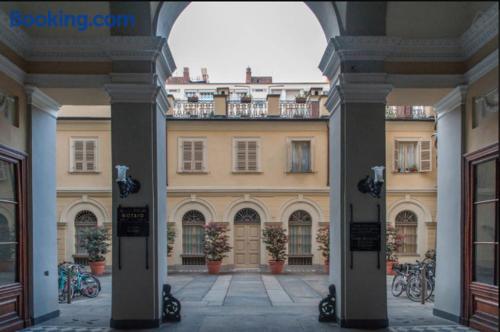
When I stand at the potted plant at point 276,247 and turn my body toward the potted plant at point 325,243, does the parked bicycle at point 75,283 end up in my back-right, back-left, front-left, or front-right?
back-right

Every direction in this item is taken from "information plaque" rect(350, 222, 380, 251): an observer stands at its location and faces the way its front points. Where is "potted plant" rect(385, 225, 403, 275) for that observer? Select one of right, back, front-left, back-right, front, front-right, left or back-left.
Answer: back

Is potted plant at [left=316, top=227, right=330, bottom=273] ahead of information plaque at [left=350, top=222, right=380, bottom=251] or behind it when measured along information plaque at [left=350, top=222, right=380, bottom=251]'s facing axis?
behind

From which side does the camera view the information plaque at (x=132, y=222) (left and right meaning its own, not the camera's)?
front

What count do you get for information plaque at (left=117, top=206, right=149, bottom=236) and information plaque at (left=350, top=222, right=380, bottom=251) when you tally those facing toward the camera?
2

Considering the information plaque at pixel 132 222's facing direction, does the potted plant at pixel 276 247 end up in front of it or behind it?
behind

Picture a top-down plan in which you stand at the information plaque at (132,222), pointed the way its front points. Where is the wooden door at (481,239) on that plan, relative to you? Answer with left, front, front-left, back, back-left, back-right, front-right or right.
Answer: left

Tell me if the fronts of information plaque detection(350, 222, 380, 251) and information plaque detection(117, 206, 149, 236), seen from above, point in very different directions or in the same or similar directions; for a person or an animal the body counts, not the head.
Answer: same or similar directions

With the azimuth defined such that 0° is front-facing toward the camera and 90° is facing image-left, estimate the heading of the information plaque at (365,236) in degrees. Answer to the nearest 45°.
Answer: approximately 0°
